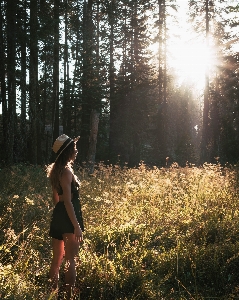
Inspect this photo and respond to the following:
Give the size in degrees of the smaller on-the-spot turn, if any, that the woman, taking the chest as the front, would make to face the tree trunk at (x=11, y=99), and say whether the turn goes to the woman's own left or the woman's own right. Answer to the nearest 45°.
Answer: approximately 45° to the woman's own left

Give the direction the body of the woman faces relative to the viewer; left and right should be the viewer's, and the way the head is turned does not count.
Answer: facing away from the viewer and to the right of the viewer

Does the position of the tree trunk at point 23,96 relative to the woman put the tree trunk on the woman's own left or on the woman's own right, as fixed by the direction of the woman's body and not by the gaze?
on the woman's own left
